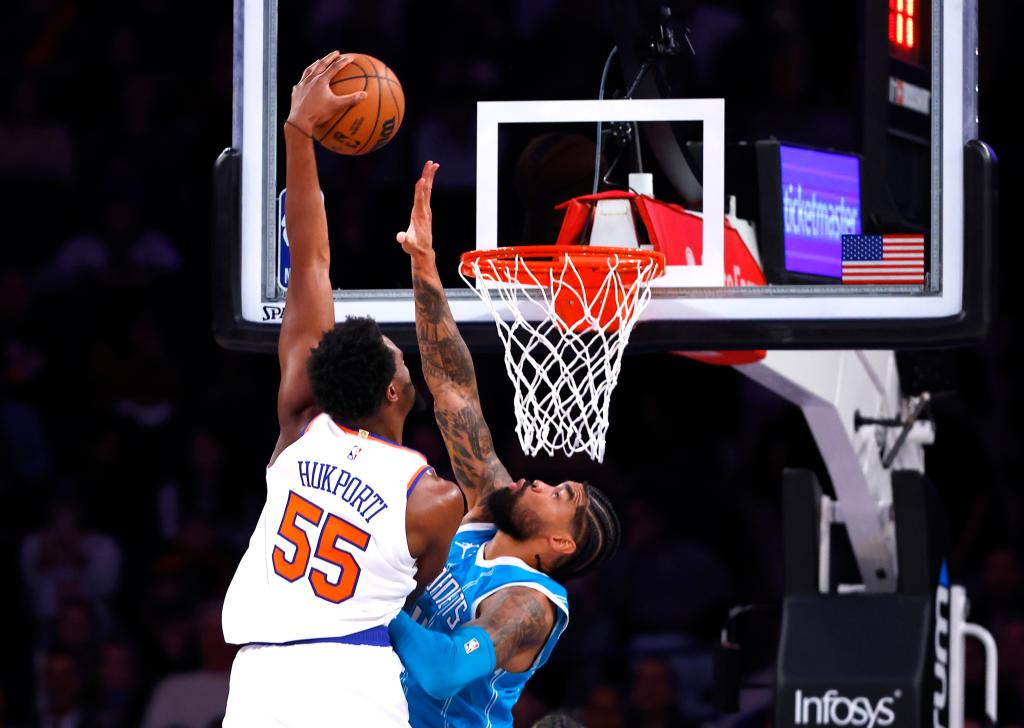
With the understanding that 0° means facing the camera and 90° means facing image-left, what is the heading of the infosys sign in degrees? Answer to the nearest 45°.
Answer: approximately 0°

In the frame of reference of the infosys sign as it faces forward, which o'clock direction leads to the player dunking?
The player dunking is roughly at 1 o'clock from the infosys sign.

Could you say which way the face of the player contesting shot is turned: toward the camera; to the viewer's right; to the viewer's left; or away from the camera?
to the viewer's left

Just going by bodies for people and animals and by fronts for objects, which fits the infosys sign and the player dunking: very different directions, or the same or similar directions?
very different directions

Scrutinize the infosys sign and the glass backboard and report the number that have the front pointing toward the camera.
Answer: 2

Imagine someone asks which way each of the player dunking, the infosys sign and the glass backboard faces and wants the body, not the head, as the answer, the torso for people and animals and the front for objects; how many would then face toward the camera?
2

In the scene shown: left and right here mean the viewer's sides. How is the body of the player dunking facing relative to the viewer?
facing away from the viewer and to the right of the viewer

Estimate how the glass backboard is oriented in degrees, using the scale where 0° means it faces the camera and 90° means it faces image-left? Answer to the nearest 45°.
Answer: approximately 0°

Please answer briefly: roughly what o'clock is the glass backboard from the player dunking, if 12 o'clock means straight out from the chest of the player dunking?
The glass backboard is roughly at 12 o'clock from the player dunking.
